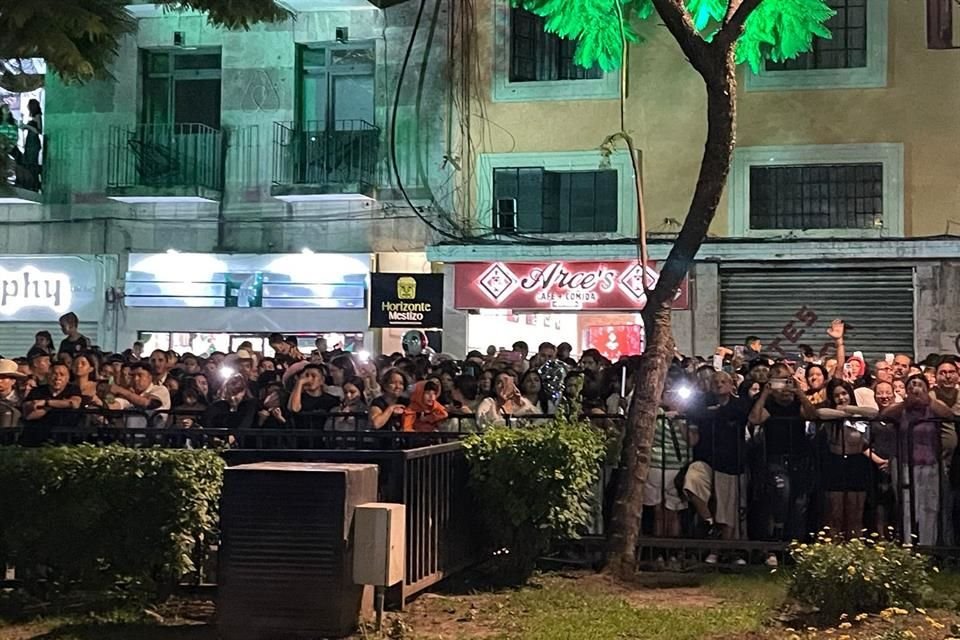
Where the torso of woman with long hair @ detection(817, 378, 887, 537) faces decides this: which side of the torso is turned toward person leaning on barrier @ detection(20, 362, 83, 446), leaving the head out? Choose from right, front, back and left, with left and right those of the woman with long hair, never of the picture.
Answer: right

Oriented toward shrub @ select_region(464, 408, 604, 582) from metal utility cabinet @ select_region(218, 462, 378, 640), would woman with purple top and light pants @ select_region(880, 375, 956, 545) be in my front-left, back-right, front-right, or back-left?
front-right

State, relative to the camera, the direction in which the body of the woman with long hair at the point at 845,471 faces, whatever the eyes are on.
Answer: toward the camera

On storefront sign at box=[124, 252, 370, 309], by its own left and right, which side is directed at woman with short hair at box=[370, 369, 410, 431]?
front

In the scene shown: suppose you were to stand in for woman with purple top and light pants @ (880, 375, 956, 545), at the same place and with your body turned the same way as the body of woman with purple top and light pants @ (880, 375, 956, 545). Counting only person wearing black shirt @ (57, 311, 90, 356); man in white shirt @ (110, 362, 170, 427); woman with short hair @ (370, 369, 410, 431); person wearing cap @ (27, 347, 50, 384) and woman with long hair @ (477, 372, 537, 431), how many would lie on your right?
5

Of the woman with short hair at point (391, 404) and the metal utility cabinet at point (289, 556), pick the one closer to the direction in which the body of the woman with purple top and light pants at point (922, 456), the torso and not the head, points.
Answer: the metal utility cabinet

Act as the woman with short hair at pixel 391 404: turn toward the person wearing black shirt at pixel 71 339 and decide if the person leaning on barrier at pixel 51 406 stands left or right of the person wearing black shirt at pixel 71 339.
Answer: left

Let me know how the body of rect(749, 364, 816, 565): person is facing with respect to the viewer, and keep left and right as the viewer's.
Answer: facing the viewer

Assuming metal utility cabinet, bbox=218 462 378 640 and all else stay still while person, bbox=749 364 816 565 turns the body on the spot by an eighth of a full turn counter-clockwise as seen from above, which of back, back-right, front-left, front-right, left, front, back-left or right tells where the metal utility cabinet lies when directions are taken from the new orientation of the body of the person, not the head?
right

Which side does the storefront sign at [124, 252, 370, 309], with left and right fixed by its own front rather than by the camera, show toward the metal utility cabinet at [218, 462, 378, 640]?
front

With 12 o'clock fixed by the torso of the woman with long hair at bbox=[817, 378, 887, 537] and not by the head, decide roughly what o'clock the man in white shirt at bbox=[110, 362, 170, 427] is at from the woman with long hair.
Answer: The man in white shirt is roughly at 3 o'clock from the woman with long hair.

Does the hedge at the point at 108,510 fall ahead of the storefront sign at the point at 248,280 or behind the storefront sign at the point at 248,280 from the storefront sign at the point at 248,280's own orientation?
ahead

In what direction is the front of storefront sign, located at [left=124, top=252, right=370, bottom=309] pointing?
toward the camera

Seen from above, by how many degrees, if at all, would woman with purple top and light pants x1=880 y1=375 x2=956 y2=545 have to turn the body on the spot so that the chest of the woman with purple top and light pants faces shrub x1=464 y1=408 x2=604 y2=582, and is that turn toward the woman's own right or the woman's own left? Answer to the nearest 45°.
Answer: approximately 45° to the woman's own right
